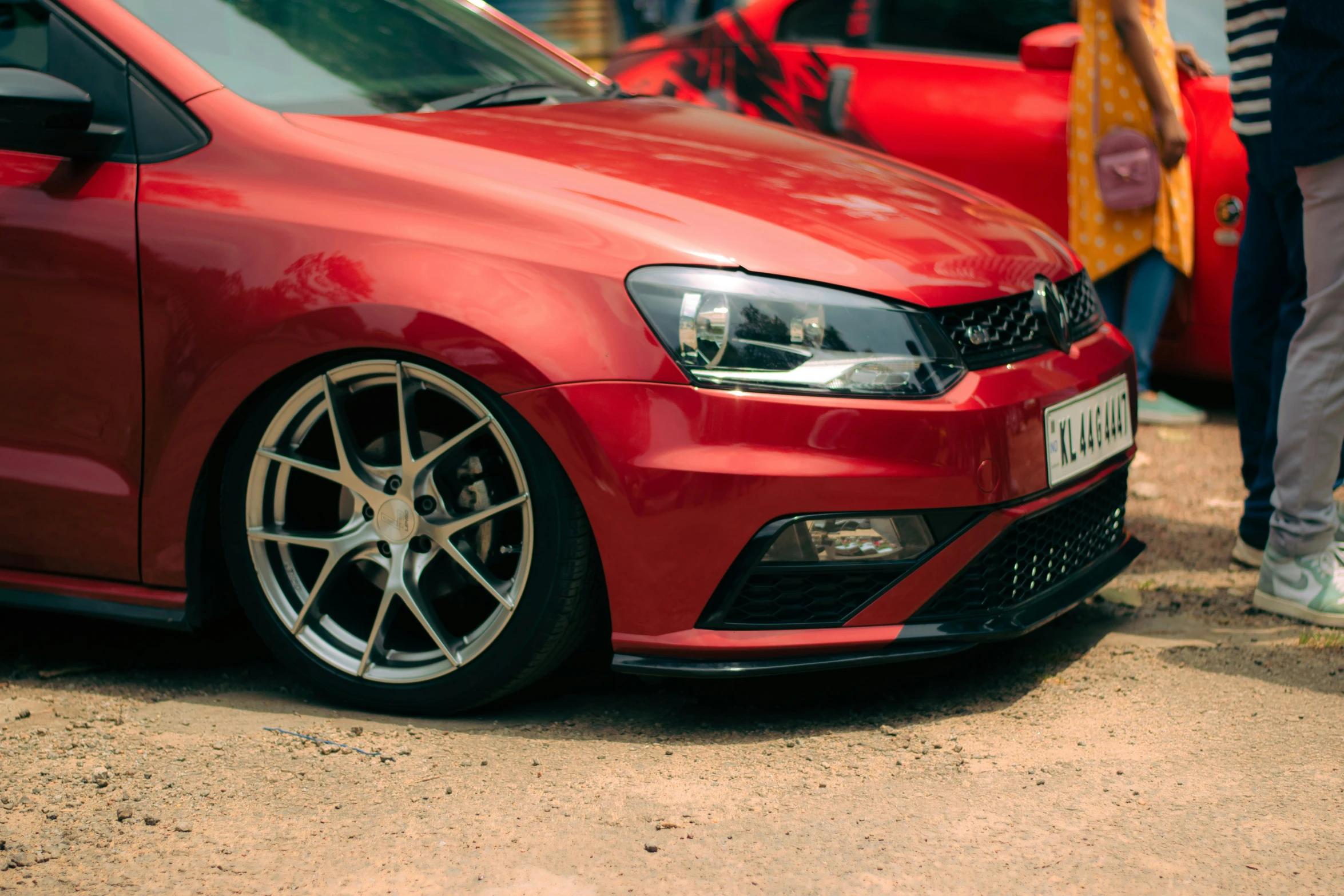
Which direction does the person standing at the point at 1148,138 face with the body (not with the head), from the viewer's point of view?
to the viewer's right

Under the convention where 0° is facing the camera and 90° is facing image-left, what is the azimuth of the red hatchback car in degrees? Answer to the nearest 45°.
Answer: approximately 315°

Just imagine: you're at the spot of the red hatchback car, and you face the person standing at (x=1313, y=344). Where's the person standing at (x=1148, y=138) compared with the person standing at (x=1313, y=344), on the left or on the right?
left

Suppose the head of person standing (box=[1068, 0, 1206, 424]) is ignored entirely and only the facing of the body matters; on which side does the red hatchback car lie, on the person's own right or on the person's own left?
on the person's own right
